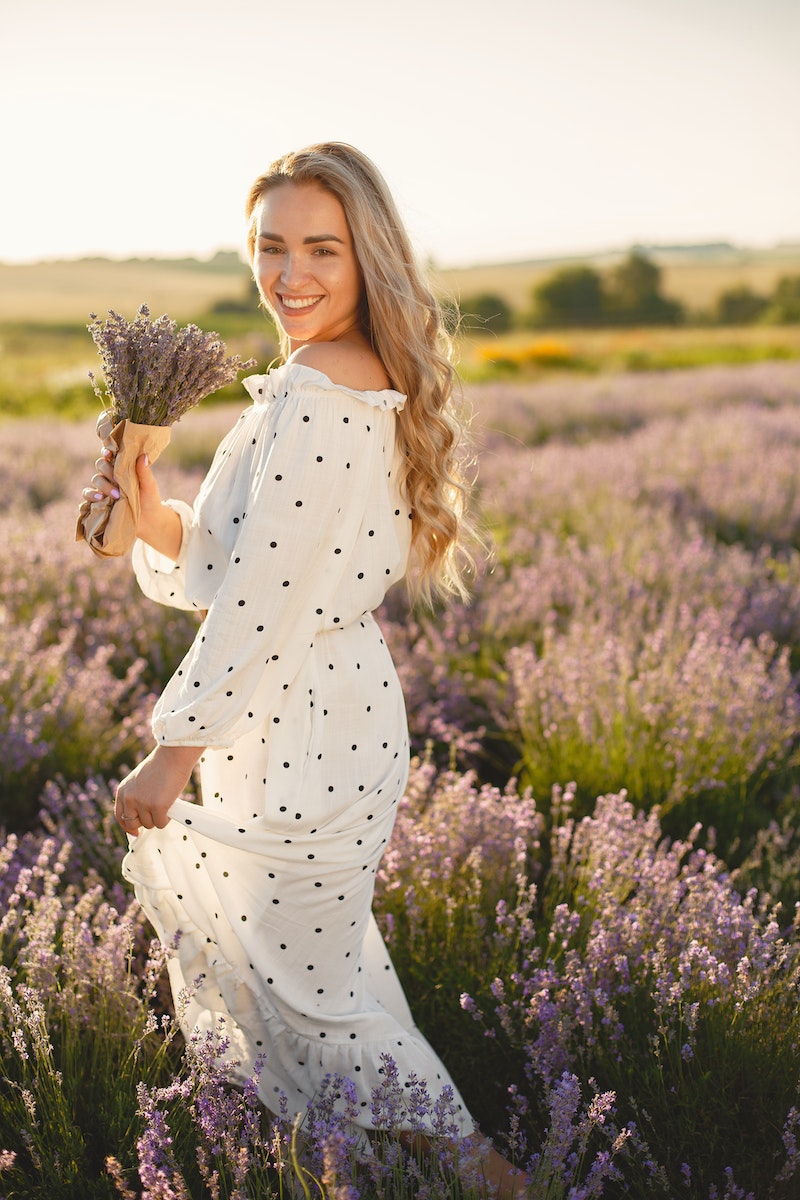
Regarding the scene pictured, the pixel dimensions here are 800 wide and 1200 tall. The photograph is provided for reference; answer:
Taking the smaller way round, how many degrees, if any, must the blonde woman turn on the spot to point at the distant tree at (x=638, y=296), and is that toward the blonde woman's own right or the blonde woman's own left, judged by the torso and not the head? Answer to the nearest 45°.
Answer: approximately 90° to the blonde woman's own right

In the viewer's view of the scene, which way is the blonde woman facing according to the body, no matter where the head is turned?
to the viewer's left

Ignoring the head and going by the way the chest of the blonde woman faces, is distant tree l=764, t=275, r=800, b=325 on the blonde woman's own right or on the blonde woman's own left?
on the blonde woman's own right

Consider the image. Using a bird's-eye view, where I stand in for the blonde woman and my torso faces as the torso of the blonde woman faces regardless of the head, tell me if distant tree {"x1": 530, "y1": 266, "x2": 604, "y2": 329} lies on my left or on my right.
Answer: on my right

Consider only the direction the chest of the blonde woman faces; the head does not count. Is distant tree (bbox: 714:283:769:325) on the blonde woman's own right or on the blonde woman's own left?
on the blonde woman's own right
